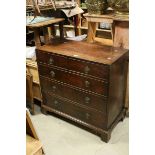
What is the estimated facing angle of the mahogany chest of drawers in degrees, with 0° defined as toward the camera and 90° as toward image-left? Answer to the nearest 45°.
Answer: approximately 45°
